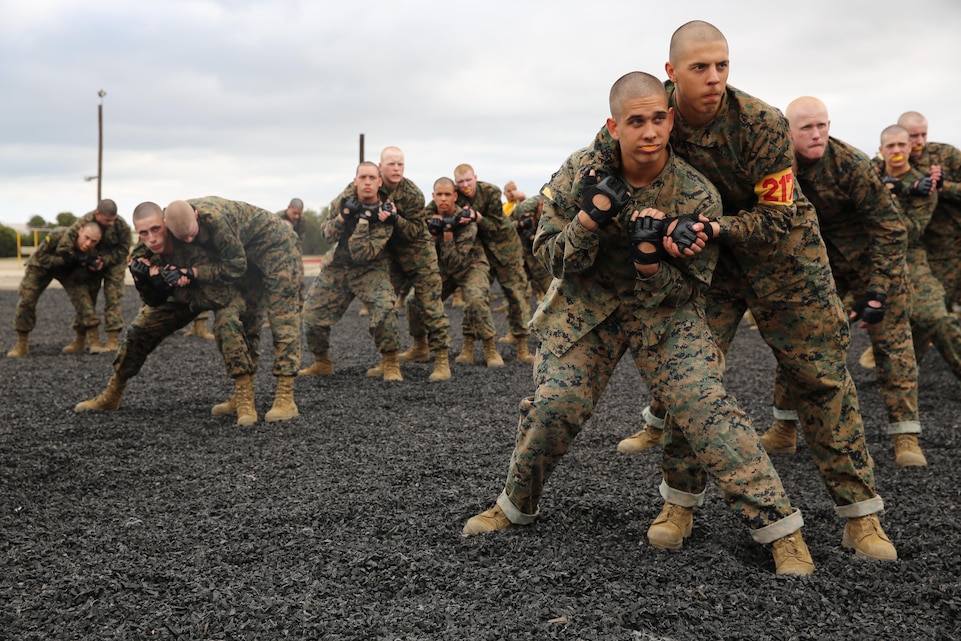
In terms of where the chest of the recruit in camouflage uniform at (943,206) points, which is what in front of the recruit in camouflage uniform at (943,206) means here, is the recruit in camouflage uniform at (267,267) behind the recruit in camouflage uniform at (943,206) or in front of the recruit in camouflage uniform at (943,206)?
in front

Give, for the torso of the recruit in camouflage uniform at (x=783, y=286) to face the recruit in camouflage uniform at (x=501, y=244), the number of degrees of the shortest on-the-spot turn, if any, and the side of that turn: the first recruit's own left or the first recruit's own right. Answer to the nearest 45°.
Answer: approximately 90° to the first recruit's own right

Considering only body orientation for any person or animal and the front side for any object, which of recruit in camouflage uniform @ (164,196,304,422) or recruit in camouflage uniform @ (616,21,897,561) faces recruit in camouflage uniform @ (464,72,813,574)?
recruit in camouflage uniform @ (616,21,897,561)

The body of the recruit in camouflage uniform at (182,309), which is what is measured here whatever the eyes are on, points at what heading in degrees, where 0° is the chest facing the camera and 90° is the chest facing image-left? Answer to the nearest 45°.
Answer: approximately 45°

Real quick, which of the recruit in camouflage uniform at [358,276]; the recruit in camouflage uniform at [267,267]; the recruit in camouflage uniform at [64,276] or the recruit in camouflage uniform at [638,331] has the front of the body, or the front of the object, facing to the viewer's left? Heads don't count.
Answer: the recruit in camouflage uniform at [267,267]

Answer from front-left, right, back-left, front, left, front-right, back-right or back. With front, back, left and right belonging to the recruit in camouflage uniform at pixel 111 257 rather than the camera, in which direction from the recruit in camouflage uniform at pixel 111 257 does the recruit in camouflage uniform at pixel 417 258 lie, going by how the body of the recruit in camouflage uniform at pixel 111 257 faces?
left

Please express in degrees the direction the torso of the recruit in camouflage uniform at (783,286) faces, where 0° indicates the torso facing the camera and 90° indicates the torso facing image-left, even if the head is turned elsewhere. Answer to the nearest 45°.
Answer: approximately 45°
